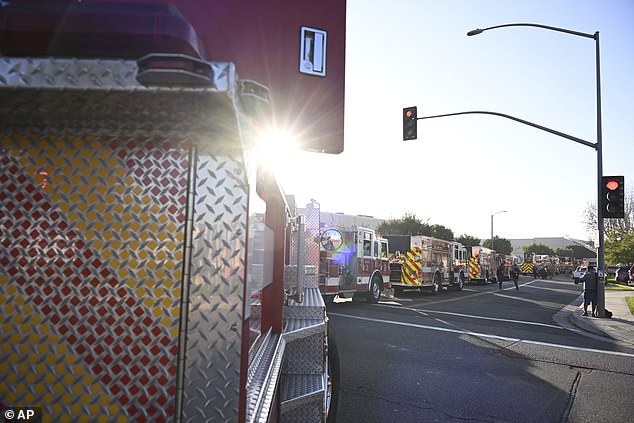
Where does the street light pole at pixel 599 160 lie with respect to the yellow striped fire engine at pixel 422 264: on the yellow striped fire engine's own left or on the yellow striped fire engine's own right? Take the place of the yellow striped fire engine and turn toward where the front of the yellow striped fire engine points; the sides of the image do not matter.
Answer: on the yellow striped fire engine's own right

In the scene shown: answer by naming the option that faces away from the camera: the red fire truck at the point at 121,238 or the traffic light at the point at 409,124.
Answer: the red fire truck

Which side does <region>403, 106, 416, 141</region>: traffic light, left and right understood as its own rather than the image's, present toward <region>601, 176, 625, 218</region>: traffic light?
left

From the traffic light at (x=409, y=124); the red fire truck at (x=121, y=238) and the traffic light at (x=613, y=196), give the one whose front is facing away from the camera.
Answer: the red fire truck

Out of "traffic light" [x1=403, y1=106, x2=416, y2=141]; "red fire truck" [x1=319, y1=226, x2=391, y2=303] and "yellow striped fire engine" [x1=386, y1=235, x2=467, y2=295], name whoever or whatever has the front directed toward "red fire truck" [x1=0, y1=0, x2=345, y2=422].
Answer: the traffic light

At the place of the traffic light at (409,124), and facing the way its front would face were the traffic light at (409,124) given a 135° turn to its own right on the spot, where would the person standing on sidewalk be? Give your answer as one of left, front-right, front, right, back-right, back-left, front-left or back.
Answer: back-right

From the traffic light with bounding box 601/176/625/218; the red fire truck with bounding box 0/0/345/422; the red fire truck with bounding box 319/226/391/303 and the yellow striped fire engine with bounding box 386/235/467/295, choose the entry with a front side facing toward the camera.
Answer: the traffic light

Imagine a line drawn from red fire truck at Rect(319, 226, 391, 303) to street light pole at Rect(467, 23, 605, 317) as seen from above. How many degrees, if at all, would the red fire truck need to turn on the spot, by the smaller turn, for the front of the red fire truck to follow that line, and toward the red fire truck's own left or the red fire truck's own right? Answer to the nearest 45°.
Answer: approximately 45° to the red fire truck's own right

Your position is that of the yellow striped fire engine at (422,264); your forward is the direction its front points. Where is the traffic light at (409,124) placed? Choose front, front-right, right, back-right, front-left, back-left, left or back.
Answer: back-right

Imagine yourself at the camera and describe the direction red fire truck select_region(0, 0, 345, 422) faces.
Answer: facing away from the viewer

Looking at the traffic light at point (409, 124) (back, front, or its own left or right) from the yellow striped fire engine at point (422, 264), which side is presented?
back
